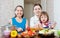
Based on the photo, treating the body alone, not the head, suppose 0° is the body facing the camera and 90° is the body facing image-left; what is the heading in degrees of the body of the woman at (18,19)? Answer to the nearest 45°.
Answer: approximately 0°
